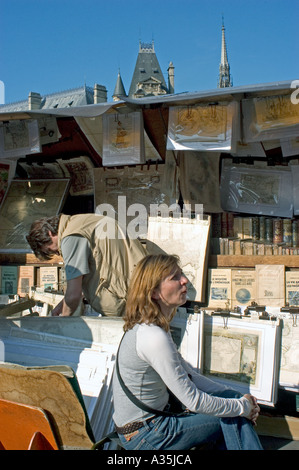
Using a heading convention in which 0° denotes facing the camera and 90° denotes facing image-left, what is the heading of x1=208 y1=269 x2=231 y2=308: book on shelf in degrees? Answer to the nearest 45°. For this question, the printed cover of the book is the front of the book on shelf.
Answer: approximately 0°

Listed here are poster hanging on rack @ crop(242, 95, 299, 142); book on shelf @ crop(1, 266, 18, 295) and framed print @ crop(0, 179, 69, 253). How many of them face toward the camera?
3

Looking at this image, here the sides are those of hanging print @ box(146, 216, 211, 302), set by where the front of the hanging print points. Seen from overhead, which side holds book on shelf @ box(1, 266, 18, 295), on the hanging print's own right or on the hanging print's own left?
on the hanging print's own right
